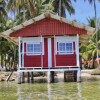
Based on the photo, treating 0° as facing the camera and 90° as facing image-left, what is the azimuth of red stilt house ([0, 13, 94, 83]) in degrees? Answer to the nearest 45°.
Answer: approximately 0°

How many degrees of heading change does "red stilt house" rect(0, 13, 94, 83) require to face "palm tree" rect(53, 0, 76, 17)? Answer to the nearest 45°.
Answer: approximately 180°
